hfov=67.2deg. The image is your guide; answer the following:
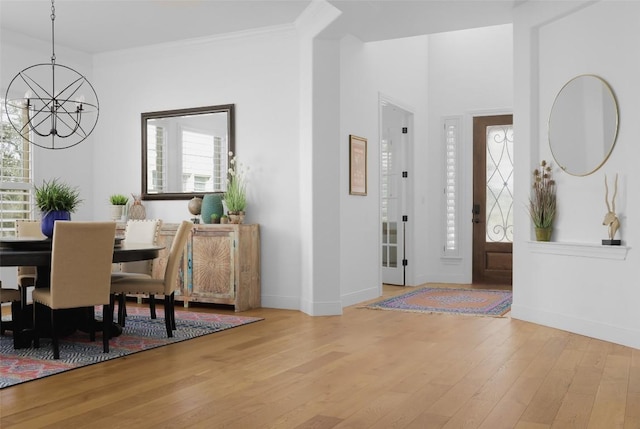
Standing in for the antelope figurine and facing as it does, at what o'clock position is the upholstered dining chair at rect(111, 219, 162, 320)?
The upholstered dining chair is roughly at 1 o'clock from the antelope figurine.

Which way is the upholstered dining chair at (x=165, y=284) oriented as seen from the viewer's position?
to the viewer's left

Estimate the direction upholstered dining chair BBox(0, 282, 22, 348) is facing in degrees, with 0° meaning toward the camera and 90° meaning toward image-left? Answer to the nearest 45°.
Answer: approximately 270°

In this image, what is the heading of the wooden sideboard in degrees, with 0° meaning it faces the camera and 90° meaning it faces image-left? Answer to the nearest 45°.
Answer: approximately 45°

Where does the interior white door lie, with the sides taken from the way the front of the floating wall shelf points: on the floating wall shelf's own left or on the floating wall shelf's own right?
on the floating wall shelf's own right

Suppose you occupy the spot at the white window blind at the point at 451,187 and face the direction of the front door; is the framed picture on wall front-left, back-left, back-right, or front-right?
back-right

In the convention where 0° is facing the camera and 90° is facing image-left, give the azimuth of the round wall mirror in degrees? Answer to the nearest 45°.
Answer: approximately 45°

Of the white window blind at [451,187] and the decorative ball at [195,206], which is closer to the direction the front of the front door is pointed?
the decorative ball

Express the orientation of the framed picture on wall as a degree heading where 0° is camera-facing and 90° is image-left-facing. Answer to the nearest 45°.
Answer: approximately 315°

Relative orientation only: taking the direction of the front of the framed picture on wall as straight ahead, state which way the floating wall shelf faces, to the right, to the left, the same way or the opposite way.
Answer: to the right

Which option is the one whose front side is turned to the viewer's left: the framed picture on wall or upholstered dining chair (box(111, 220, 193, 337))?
the upholstered dining chair

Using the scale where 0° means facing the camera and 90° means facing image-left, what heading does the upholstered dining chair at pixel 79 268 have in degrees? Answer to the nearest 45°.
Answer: approximately 135°
